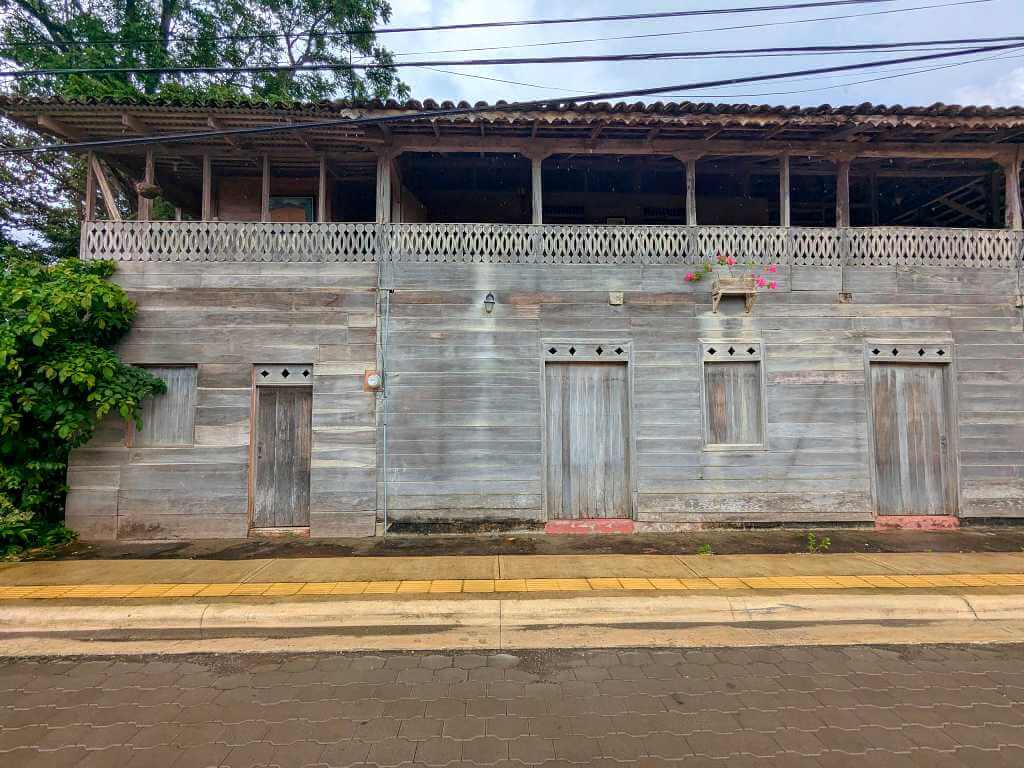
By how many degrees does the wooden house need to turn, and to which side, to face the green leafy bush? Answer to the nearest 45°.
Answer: approximately 90° to its right

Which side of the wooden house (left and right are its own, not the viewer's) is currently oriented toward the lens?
front

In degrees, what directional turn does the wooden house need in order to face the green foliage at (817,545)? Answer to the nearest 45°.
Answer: approximately 90° to its left

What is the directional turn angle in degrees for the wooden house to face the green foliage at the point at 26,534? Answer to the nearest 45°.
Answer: approximately 90° to its right
